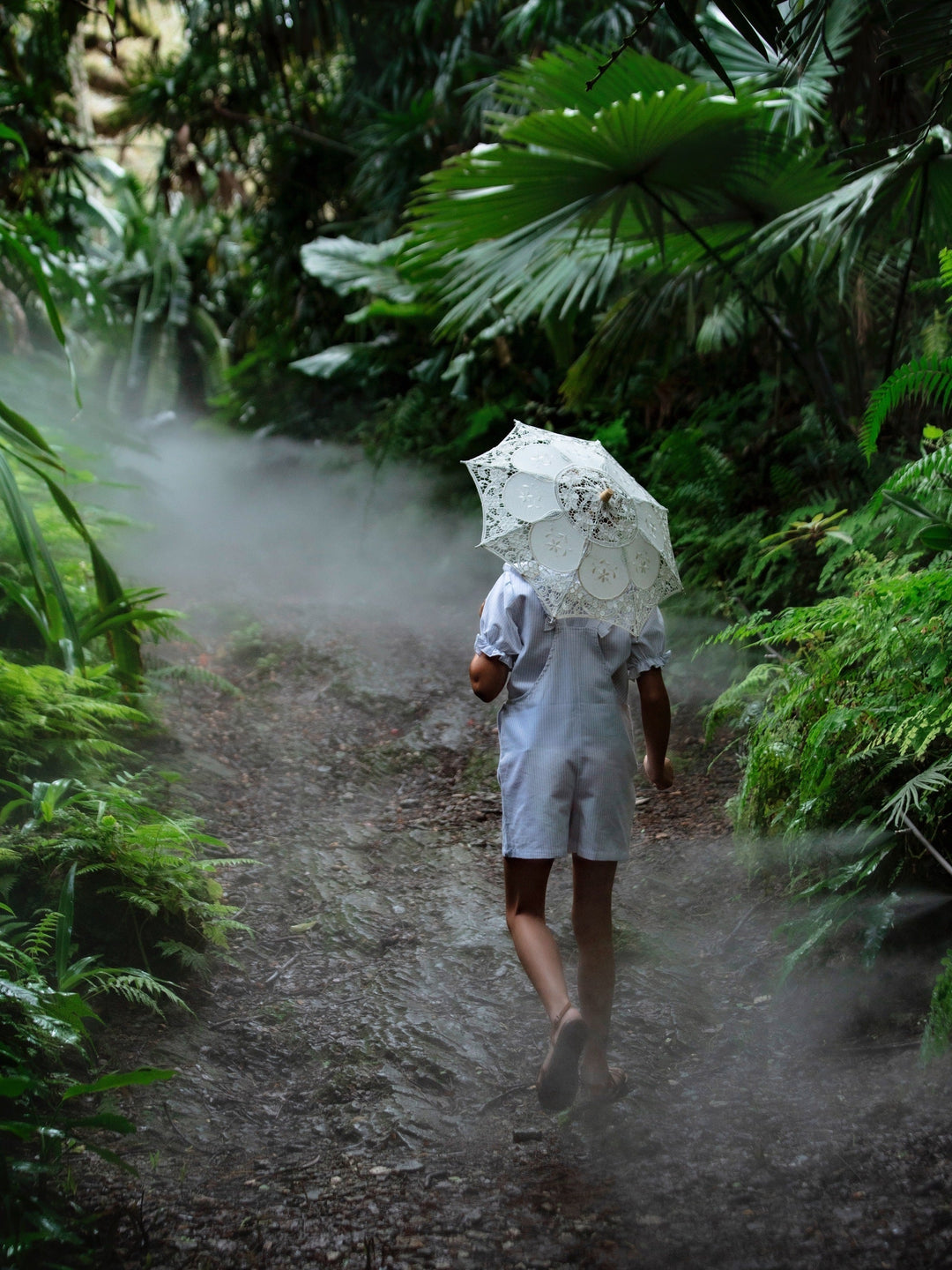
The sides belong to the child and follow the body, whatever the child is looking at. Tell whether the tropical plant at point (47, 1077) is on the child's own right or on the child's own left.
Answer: on the child's own left

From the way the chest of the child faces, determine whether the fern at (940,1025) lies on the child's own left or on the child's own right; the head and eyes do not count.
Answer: on the child's own right

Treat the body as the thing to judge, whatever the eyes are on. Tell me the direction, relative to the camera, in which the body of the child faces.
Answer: away from the camera
